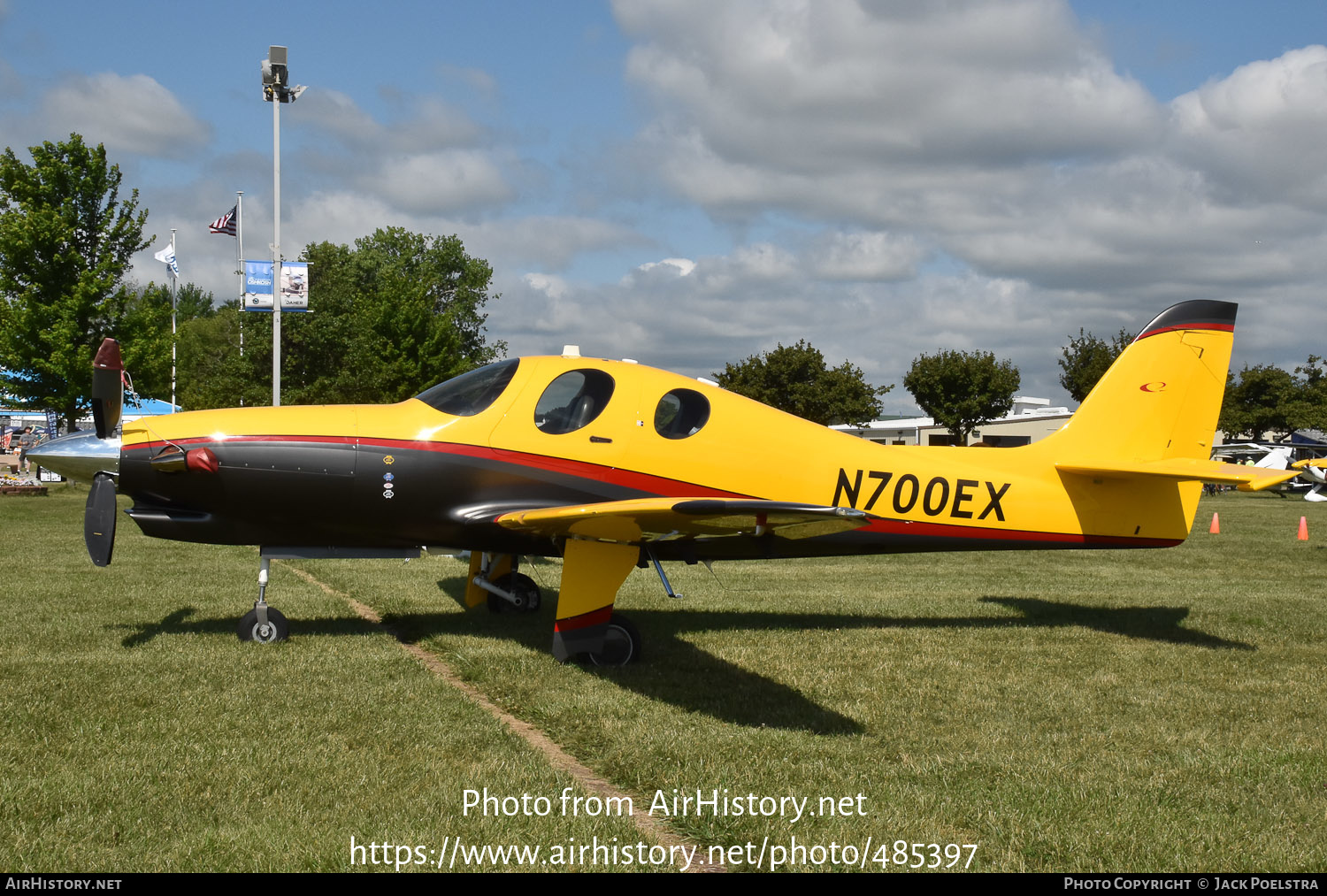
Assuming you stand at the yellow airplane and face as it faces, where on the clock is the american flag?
The american flag is roughly at 2 o'clock from the yellow airplane.

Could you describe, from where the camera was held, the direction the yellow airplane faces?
facing to the left of the viewer

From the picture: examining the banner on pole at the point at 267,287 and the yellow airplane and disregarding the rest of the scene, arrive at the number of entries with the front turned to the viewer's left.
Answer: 1

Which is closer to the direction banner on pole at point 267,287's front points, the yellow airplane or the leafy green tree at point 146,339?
the yellow airplane

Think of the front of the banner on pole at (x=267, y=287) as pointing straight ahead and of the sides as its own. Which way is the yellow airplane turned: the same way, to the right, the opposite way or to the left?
to the right

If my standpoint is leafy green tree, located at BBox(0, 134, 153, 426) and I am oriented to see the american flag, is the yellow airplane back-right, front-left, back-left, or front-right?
back-right

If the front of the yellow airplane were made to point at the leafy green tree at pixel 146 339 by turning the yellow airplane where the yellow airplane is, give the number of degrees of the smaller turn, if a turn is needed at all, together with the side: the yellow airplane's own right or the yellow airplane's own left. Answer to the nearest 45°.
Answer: approximately 45° to the yellow airplane's own right

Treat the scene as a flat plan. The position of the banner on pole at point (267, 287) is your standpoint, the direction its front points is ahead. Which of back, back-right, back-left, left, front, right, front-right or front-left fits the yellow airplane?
front

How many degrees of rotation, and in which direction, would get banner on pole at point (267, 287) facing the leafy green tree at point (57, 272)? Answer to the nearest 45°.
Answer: approximately 135° to its right

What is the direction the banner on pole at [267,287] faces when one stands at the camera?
facing the viewer

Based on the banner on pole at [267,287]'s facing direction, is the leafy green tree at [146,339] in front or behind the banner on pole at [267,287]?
behind
